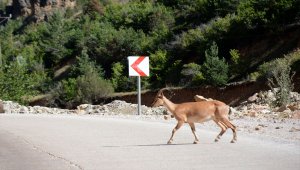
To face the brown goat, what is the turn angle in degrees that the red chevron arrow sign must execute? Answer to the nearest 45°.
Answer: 0° — it already faces it

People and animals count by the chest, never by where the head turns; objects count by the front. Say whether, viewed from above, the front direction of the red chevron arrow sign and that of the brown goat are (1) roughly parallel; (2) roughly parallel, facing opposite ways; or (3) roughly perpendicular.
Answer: roughly perpendicular

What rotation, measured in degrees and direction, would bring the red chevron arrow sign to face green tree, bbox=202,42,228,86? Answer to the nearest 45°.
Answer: approximately 180°

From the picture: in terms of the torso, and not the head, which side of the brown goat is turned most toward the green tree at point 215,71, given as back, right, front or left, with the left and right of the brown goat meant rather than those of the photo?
right

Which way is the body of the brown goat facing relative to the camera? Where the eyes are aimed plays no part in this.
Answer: to the viewer's left

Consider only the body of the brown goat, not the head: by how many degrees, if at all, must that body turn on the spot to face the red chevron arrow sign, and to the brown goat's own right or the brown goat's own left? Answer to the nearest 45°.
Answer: approximately 90° to the brown goat's own right

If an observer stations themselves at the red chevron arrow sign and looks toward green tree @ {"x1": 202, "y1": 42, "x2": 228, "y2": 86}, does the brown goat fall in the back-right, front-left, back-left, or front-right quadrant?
back-right

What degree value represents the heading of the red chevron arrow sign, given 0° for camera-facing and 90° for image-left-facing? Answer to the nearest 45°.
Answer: approximately 0°

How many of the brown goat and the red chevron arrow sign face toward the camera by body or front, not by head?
1

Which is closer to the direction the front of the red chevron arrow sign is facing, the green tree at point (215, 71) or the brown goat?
the brown goat
